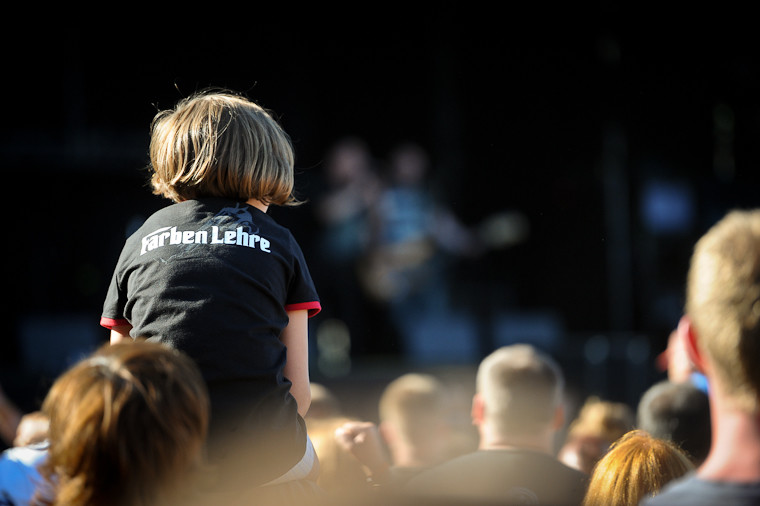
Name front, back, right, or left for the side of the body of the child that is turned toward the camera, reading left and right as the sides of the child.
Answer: back

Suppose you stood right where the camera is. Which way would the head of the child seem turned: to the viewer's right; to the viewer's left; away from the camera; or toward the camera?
away from the camera
